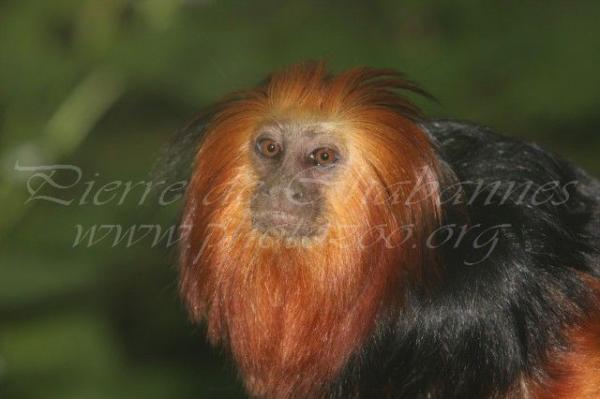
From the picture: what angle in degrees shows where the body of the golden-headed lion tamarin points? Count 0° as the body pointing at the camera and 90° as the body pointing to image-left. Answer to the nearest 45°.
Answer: approximately 45°
